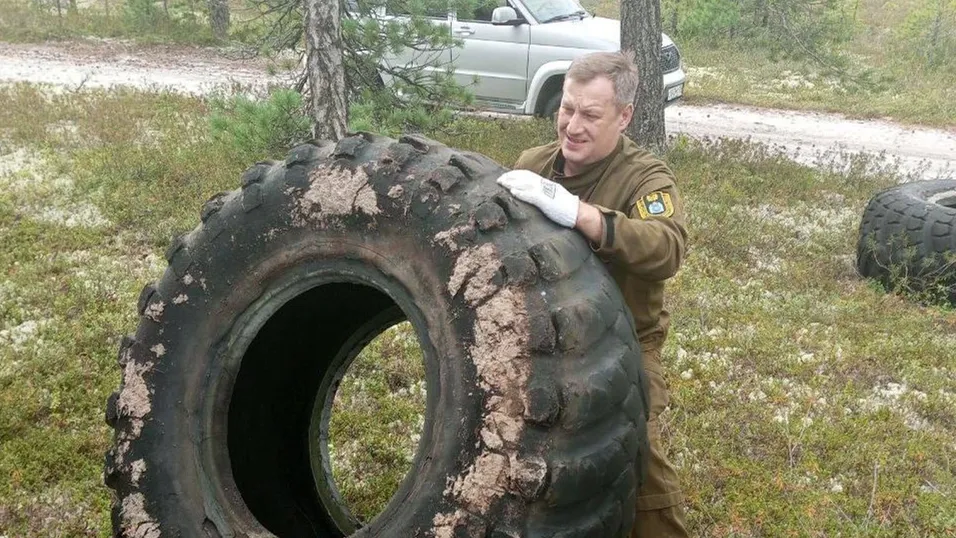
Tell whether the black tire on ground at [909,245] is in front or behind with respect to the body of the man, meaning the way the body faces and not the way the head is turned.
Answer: behind

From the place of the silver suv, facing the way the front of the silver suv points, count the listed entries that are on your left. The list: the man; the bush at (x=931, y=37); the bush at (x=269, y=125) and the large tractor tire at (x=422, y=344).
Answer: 1

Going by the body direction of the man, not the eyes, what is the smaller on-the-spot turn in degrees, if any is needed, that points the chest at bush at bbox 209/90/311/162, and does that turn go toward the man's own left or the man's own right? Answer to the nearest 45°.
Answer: approximately 90° to the man's own right

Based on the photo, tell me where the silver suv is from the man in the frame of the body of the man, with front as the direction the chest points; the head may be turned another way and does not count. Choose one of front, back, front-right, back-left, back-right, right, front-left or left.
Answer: back-right

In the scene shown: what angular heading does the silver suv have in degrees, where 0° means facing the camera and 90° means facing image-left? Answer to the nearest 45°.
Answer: approximately 315°

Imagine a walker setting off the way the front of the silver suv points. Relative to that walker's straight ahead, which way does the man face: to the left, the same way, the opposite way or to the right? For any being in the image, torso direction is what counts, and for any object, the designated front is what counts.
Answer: to the right

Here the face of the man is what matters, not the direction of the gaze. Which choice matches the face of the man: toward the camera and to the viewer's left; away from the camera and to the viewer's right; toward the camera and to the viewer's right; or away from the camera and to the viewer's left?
toward the camera and to the viewer's left

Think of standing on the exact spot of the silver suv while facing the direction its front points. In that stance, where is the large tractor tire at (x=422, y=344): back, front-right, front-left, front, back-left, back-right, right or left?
front-right

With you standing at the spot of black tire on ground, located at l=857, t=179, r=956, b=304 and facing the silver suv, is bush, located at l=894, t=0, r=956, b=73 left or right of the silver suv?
right

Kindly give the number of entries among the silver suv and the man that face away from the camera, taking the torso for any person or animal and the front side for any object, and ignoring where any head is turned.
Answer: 0

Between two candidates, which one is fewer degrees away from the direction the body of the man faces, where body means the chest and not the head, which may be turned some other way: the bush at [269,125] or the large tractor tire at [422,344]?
the large tractor tire
